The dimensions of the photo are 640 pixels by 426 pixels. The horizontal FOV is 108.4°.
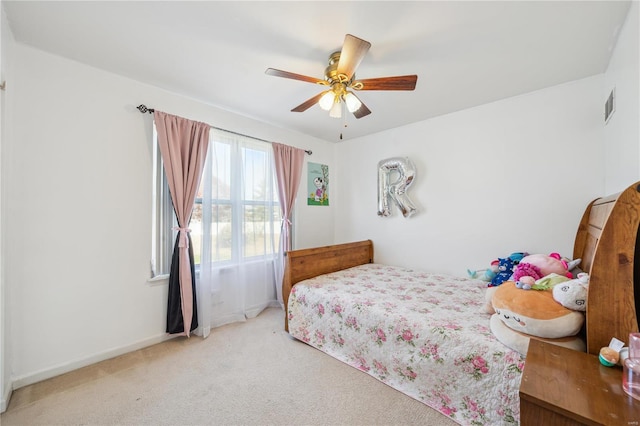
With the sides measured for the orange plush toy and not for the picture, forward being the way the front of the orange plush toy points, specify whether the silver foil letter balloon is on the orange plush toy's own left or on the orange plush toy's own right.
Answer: on the orange plush toy's own right

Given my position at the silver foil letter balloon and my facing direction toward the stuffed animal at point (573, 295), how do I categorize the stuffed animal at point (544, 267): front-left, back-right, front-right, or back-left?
front-left

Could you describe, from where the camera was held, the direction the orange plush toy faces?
facing the viewer and to the left of the viewer

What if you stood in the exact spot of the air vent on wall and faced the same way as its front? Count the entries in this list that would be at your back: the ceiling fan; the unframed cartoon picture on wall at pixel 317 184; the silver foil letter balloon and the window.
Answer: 0

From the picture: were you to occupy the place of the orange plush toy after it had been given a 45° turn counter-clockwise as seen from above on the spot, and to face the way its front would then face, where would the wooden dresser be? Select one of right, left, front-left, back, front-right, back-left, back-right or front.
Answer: front

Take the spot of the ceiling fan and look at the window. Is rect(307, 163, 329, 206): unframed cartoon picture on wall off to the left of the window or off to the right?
right

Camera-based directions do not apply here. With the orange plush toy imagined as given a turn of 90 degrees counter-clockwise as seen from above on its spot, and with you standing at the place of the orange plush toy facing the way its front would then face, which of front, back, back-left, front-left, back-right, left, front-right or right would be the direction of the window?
back-right

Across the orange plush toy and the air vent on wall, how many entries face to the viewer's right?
0

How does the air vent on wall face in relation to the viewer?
to the viewer's left

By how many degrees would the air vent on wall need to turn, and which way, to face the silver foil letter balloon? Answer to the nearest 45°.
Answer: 0° — it already faces it
